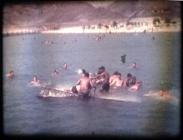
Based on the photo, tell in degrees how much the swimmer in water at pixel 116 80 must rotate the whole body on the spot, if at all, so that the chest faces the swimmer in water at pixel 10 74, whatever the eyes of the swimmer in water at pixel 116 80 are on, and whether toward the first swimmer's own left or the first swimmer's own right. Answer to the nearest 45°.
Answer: approximately 90° to the first swimmer's own right

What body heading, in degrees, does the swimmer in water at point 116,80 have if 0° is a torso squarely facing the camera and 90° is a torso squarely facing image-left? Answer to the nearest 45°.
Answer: approximately 0°

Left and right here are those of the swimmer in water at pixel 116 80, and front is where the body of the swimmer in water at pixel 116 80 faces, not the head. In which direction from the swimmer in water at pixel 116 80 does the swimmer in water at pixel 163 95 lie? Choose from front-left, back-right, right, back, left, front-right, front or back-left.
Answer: left
